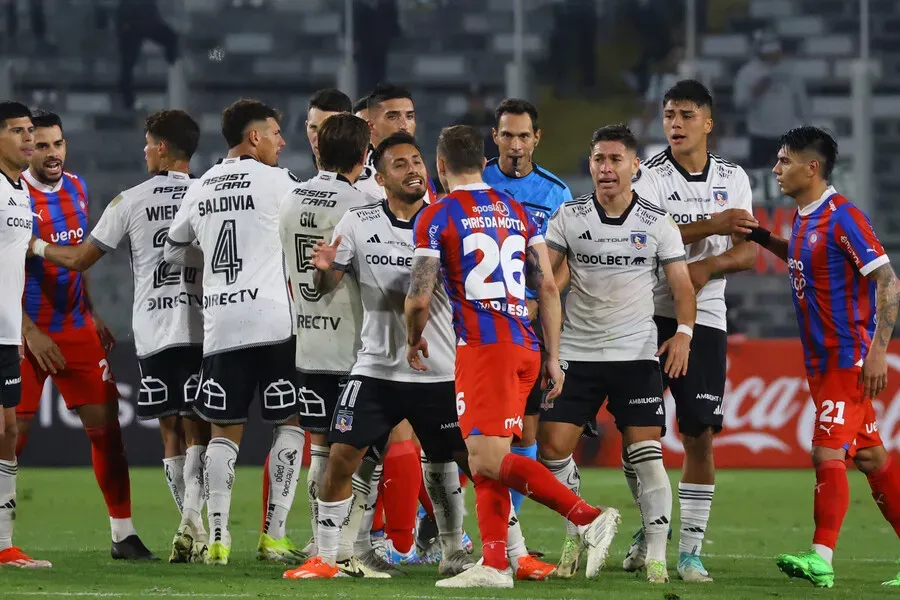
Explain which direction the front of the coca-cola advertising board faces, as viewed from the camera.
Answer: facing the viewer
